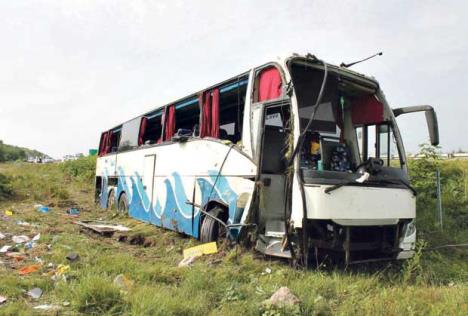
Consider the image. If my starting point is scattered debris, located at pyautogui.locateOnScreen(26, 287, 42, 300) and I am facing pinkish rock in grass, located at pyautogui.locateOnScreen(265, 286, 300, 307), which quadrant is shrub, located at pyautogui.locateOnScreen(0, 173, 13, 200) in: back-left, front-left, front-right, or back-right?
back-left

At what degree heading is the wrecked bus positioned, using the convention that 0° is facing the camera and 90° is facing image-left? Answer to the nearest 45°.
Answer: approximately 315°

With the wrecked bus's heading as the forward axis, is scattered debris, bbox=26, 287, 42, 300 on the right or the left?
on its right

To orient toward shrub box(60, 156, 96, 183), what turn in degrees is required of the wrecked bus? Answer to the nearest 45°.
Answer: approximately 180°

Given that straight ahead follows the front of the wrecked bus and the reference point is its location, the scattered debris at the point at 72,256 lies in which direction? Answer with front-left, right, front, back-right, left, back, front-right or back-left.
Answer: back-right

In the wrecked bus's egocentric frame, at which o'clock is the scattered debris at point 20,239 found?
The scattered debris is roughly at 5 o'clock from the wrecked bus.
